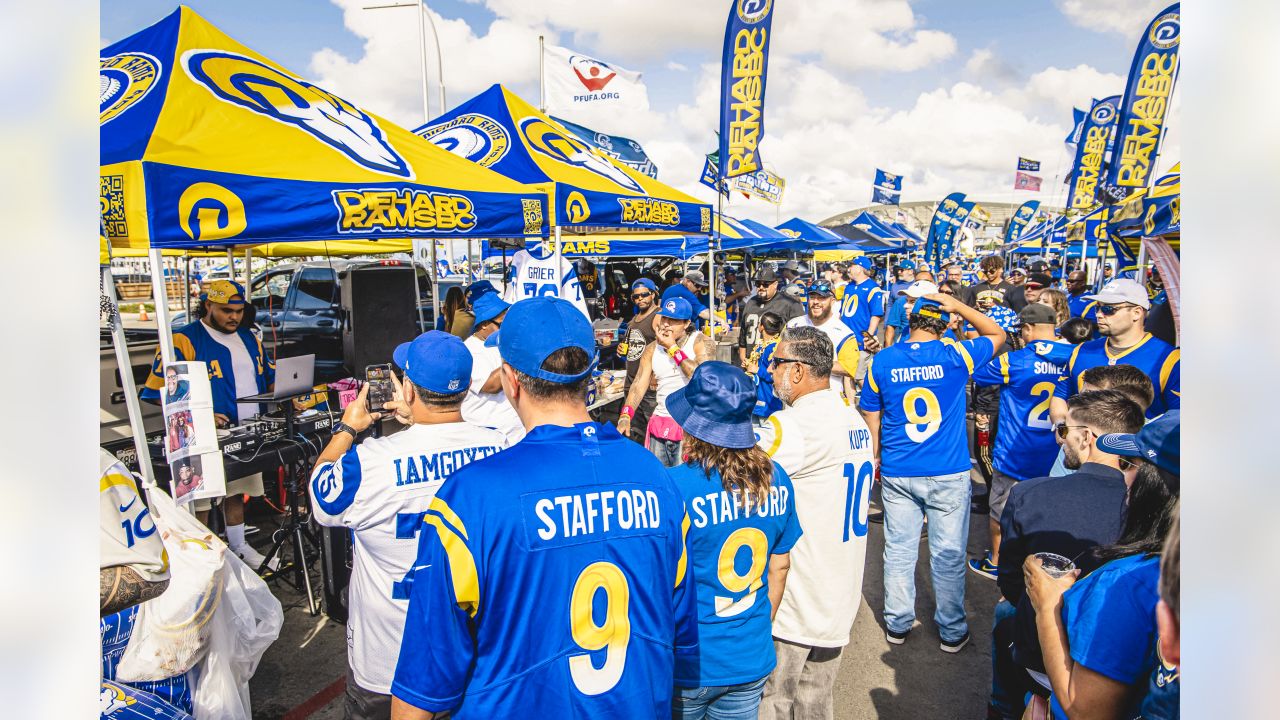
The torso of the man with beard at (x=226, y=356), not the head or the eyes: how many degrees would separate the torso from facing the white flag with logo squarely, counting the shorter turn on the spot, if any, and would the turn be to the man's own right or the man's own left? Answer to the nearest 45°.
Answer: approximately 90° to the man's own left

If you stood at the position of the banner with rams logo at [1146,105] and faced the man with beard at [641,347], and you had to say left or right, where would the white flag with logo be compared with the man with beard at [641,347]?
right

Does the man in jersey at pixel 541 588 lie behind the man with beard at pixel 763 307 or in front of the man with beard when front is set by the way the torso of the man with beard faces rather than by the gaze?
in front

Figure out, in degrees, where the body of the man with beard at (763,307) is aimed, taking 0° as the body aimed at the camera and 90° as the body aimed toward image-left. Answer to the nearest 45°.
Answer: approximately 45°

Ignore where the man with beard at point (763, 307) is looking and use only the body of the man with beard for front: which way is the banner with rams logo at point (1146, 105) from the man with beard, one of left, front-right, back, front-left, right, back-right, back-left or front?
back-left

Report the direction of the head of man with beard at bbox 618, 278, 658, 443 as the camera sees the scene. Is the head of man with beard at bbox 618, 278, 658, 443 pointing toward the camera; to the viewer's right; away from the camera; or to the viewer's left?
toward the camera

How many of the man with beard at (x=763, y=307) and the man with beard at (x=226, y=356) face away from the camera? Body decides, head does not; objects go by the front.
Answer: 0

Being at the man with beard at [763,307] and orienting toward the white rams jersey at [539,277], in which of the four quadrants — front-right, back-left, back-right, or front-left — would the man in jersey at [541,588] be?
front-left

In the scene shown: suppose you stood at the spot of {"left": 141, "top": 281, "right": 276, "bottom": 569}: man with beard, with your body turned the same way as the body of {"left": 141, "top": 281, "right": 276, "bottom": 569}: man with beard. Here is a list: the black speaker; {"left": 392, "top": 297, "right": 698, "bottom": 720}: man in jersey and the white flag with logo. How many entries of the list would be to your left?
2

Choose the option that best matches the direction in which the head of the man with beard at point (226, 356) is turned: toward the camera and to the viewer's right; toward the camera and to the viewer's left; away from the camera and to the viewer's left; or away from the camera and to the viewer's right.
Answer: toward the camera and to the viewer's right

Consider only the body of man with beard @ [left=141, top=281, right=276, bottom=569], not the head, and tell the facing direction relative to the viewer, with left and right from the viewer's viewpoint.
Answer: facing the viewer and to the right of the viewer
